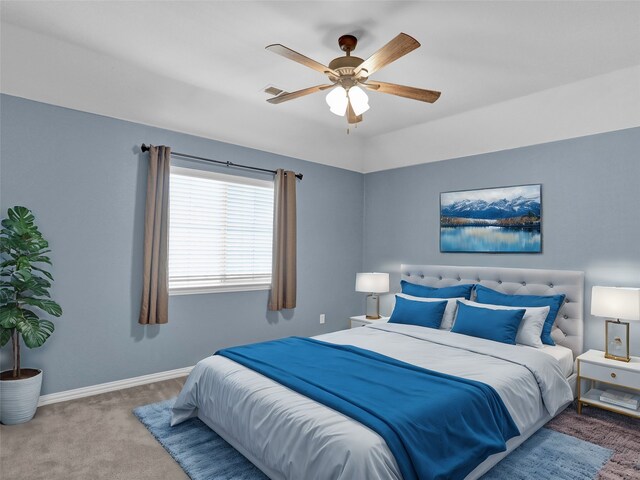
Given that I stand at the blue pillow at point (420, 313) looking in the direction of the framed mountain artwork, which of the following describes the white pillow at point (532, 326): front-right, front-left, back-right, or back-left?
front-right

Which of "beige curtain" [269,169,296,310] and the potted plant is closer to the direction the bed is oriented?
the potted plant

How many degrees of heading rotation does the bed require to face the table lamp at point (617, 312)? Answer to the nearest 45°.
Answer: approximately 135° to its left

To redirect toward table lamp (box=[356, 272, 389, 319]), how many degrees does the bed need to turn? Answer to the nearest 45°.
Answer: approximately 135° to its right

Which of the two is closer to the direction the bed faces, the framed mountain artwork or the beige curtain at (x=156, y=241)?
the beige curtain

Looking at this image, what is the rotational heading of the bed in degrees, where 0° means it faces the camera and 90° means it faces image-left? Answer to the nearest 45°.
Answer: approximately 45°

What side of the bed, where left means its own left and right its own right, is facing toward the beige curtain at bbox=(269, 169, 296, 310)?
right

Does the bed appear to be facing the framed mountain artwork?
no

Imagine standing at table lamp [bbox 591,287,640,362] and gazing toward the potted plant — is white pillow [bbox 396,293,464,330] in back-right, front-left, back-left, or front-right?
front-right

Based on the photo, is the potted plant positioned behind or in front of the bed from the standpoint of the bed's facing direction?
in front

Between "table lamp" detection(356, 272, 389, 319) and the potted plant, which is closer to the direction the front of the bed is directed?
the potted plant

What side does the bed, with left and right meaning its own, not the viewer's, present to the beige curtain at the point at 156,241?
right
